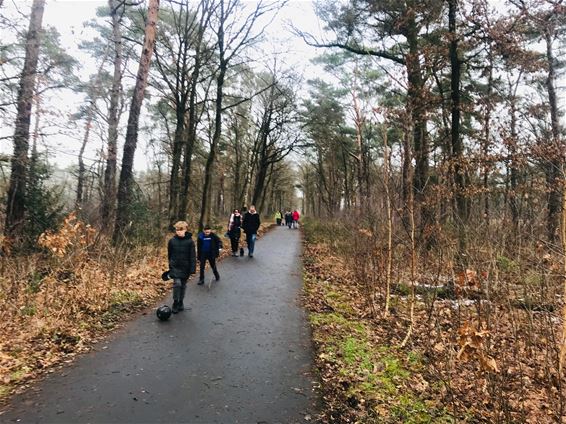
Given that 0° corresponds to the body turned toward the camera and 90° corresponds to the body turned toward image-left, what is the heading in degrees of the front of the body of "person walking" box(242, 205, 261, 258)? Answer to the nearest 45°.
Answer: approximately 0°

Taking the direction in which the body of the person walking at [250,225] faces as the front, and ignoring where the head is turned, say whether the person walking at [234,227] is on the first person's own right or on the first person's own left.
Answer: on the first person's own right

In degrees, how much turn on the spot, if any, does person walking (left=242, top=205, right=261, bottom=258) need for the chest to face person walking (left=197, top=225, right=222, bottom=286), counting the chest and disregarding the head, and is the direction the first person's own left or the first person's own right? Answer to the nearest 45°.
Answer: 0° — they already face them

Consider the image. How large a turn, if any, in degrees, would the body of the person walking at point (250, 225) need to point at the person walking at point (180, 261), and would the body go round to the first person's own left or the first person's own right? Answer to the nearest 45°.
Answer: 0° — they already face them

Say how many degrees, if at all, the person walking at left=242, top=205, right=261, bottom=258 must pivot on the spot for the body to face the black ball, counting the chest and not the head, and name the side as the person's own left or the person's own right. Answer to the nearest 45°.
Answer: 0° — they already face it
